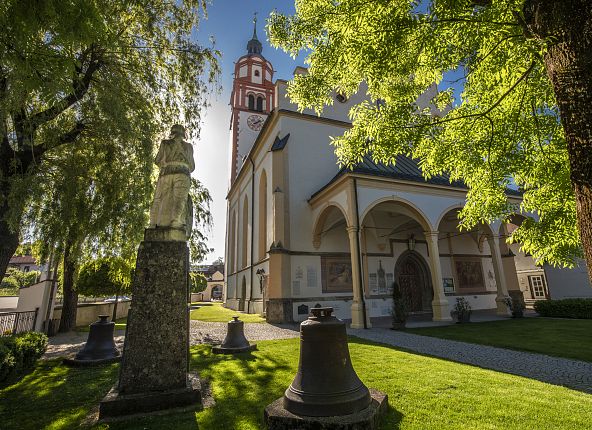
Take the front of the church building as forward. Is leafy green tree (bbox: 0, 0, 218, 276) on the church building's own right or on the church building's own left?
on the church building's own right

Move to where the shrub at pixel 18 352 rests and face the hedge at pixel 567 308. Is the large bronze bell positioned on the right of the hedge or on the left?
right

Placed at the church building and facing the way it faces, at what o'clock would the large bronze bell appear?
The large bronze bell is roughly at 1 o'clock from the church building.

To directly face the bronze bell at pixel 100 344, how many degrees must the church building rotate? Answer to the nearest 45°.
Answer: approximately 45° to its right

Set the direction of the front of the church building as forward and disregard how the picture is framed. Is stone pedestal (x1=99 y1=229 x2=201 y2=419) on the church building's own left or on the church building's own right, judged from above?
on the church building's own right

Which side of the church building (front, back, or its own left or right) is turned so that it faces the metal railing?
right

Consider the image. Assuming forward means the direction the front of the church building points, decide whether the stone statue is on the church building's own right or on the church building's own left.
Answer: on the church building's own right

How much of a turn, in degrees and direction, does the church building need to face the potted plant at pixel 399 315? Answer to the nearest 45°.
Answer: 0° — it already faces it
